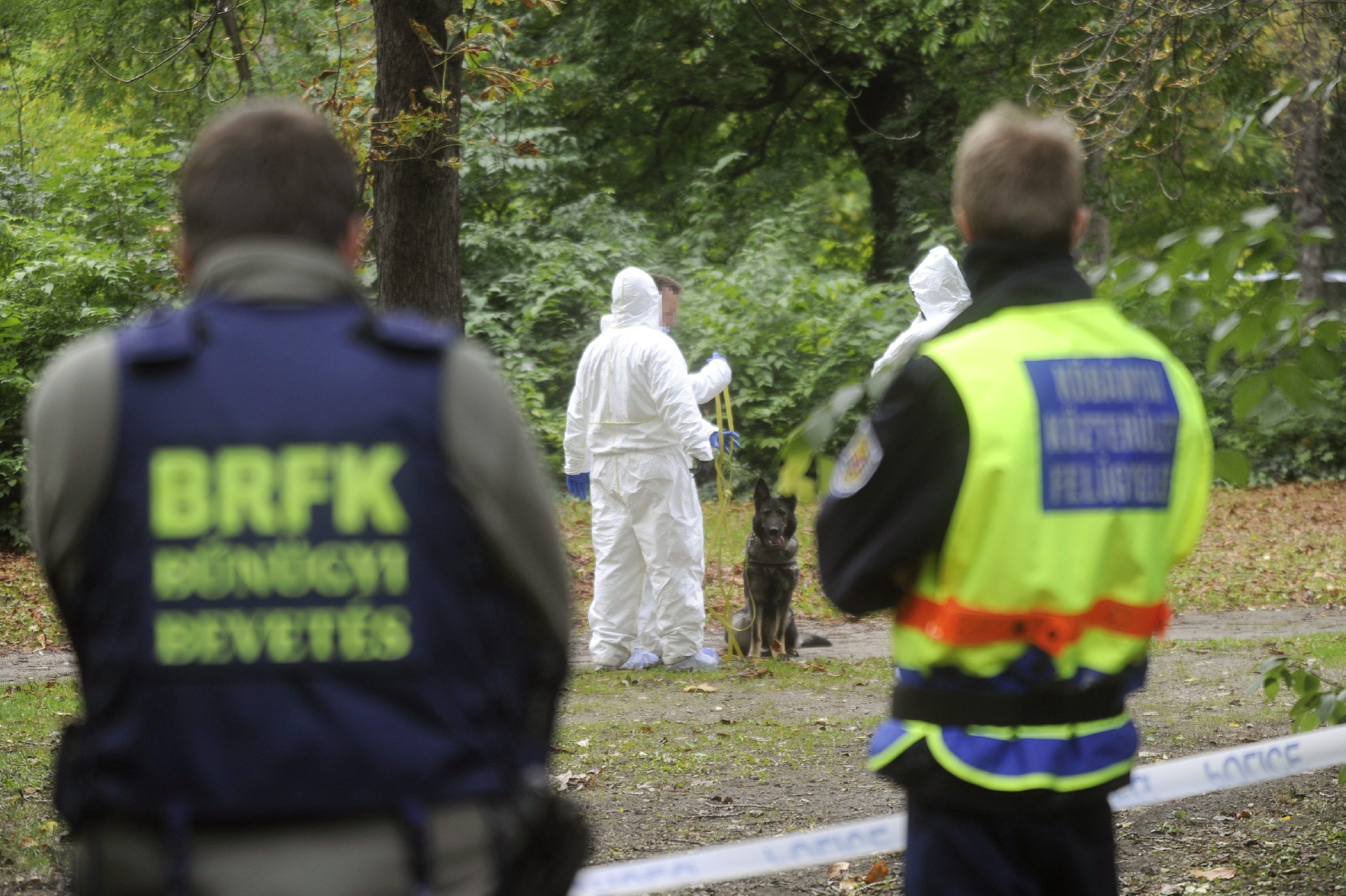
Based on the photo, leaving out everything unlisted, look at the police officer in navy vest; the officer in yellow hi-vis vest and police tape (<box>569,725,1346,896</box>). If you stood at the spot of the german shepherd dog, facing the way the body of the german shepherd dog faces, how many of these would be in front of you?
3

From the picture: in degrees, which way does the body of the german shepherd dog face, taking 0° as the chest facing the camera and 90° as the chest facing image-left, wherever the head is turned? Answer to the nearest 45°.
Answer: approximately 0°

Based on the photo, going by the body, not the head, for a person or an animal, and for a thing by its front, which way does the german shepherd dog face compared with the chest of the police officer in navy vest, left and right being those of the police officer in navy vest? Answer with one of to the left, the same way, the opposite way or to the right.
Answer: the opposite way

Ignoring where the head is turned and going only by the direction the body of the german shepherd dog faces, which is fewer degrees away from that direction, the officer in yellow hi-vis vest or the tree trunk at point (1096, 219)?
the officer in yellow hi-vis vest

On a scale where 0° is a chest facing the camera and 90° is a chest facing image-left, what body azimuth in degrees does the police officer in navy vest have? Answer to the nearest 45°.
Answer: approximately 180°

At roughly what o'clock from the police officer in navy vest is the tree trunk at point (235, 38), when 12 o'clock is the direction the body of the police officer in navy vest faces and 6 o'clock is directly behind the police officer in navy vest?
The tree trunk is roughly at 12 o'clock from the police officer in navy vest.

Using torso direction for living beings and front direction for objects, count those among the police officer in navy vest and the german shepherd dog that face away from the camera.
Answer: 1

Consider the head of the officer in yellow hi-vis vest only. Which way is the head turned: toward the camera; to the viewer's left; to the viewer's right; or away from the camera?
away from the camera

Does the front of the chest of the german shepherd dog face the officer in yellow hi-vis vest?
yes

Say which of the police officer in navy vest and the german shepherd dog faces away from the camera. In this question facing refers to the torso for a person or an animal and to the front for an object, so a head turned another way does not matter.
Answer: the police officer in navy vest
